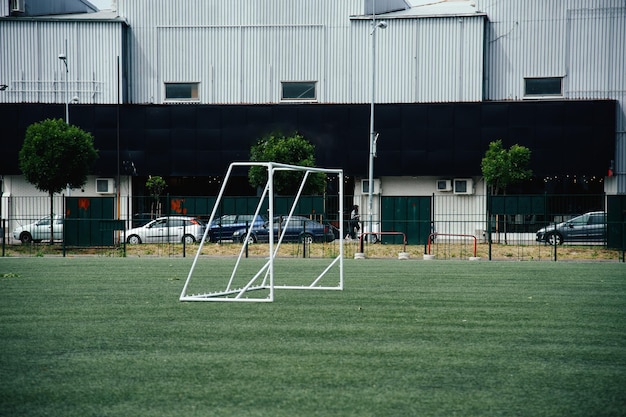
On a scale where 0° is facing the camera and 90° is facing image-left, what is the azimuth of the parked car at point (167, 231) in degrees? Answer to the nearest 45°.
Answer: approximately 90°

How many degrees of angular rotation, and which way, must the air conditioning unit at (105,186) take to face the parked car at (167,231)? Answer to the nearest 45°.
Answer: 0° — it already faces it

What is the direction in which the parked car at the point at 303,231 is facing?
to the viewer's left

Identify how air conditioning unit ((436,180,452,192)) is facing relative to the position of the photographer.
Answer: facing the viewer

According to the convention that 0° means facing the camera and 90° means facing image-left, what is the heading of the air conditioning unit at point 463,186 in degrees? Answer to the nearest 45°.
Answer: approximately 0°

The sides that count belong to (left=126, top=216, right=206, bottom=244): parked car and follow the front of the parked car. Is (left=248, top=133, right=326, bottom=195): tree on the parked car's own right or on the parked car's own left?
on the parked car's own right

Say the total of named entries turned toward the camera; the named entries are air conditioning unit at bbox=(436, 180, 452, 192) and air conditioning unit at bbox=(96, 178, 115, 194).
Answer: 2

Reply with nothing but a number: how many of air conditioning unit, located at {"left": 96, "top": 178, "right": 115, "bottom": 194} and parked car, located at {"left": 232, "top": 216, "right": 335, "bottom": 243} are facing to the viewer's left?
1

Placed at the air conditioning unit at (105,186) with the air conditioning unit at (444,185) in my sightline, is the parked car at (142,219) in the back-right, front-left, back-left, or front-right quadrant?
front-right

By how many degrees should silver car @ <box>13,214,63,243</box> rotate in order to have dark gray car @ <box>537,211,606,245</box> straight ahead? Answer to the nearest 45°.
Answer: approximately 135° to its left

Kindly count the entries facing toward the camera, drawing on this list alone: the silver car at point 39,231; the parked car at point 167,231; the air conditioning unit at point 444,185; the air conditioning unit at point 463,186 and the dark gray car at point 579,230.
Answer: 2

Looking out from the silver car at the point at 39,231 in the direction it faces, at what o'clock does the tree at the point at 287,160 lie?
The tree is roughly at 5 o'clock from the silver car.

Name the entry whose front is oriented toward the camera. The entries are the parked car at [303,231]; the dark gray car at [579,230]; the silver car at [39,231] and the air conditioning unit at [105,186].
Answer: the air conditioning unit

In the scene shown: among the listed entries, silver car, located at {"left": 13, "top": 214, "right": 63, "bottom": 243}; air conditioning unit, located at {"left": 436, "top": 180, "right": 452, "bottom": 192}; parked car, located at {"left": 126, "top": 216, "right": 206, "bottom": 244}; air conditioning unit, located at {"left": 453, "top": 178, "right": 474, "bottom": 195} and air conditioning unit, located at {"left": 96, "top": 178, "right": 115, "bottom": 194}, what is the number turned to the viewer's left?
2

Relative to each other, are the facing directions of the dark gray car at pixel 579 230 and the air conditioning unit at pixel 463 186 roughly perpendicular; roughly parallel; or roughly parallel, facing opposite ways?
roughly perpendicular

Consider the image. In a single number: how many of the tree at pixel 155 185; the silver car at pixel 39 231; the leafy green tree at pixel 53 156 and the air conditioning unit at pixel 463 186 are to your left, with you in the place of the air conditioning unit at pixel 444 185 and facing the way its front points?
1

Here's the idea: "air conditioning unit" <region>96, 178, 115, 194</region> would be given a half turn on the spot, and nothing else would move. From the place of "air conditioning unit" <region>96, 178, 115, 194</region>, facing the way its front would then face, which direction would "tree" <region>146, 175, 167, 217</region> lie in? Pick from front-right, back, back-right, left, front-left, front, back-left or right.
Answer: back-right

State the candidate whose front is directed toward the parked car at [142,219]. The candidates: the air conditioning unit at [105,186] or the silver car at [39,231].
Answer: the air conditioning unit

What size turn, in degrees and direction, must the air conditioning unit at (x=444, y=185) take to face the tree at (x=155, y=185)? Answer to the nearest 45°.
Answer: approximately 90° to its right

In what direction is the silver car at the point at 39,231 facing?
to the viewer's left

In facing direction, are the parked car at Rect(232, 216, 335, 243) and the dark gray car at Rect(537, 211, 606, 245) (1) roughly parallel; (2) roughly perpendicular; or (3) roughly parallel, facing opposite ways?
roughly parallel
